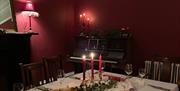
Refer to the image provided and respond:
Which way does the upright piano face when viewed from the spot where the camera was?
facing the viewer and to the left of the viewer

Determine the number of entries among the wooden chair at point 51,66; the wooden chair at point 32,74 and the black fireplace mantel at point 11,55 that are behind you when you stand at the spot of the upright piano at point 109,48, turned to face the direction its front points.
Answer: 0

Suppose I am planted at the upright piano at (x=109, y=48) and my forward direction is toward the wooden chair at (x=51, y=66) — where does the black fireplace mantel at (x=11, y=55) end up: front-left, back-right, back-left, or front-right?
front-right

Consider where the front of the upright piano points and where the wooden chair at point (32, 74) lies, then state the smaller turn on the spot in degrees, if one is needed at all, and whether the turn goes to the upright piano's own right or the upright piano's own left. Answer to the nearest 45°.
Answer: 0° — it already faces it

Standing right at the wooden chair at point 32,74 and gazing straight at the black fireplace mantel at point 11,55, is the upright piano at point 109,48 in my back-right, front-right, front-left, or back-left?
front-right

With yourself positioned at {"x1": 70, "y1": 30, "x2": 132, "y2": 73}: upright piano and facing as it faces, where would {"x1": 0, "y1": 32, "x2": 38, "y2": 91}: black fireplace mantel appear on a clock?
The black fireplace mantel is roughly at 1 o'clock from the upright piano.

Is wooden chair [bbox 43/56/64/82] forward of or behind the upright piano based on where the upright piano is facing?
forward

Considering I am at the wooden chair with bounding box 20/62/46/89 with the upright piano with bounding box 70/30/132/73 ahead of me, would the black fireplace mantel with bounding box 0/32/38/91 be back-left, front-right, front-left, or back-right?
front-left
